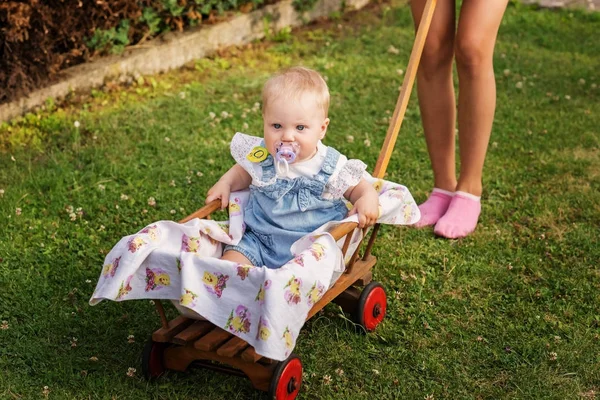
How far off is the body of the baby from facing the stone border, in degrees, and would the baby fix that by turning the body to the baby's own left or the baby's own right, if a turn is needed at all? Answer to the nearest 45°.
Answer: approximately 135° to the baby's own right

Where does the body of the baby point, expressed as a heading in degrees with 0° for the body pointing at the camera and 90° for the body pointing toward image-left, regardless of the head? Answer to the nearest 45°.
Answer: approximately 45°
